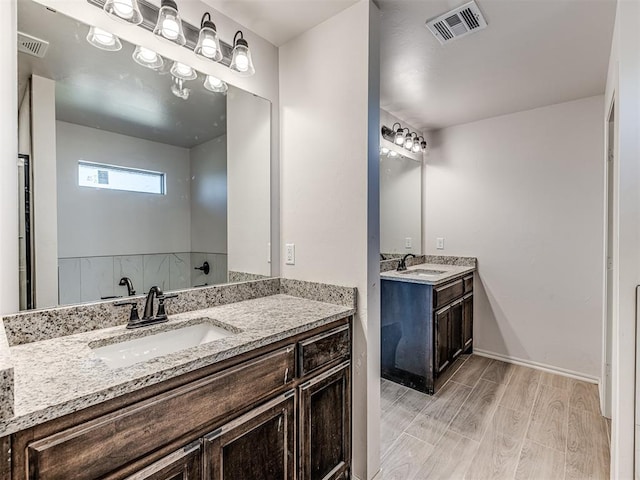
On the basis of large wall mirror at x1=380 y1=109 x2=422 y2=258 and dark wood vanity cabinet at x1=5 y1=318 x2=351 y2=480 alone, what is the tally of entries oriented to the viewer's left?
0

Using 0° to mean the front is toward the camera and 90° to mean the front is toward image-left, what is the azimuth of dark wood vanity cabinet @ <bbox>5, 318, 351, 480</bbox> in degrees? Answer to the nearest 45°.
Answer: approximately 315°

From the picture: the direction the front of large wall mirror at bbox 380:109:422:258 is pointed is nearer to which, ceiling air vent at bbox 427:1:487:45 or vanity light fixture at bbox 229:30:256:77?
the ceiling air vent

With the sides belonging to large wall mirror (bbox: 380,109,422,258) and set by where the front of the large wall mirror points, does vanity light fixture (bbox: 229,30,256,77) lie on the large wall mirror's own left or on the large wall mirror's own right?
on the large wall mirror's own right

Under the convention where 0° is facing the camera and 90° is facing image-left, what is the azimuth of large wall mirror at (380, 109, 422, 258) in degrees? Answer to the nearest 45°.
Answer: approximately 315°

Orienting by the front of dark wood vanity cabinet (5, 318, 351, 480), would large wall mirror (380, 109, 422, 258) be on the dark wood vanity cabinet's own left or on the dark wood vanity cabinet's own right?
on the dark wood vanity cabinet's own left

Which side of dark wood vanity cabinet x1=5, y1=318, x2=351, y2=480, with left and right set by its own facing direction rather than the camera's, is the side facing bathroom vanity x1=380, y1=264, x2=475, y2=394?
left

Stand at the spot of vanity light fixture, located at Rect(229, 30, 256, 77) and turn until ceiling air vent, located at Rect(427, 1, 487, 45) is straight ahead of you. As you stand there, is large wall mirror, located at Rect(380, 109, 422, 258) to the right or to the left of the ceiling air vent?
left
